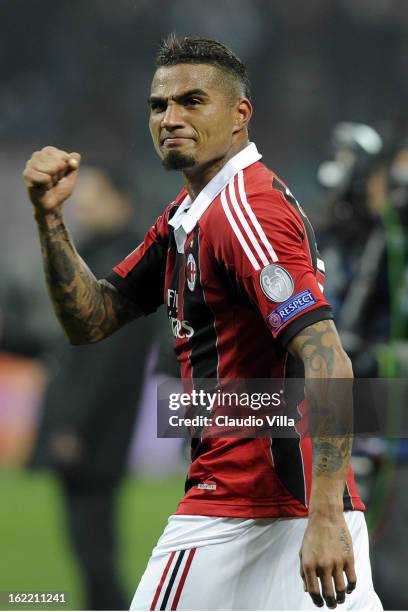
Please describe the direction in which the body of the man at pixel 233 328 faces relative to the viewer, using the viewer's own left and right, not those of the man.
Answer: facing the viewer and to the left of the viewer

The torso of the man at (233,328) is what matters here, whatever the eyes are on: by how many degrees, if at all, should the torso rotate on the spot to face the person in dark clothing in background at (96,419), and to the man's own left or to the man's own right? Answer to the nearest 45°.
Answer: approximately 135° to the man's own right

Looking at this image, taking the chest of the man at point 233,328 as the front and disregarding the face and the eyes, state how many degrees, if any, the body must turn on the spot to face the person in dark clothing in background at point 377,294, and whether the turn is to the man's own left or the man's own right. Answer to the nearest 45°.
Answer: approximately 135° to the man's own right
